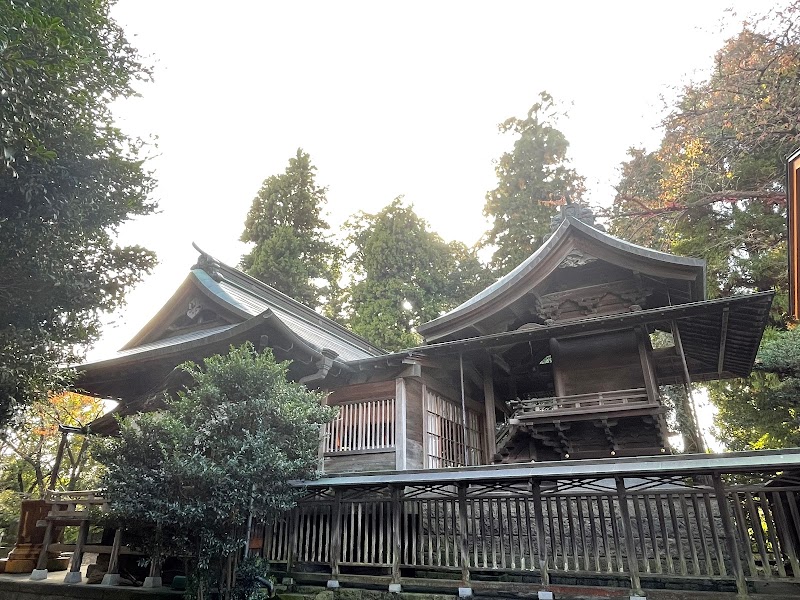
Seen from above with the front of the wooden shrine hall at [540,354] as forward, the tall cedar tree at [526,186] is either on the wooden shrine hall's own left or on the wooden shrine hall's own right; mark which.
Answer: on the wooden shrine hall's own right

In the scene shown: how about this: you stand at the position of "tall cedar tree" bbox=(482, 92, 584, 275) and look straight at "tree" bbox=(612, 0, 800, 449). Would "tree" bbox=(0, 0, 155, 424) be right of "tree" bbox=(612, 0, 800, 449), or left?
right

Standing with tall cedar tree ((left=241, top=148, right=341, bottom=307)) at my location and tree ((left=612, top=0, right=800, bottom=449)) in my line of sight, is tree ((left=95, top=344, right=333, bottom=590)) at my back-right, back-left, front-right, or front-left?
front-right

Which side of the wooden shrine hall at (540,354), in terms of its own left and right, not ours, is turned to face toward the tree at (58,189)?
front

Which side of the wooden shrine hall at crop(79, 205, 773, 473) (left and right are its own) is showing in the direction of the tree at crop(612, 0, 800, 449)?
back

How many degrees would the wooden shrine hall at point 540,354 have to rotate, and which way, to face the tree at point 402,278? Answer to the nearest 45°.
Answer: approximately 90° to its right

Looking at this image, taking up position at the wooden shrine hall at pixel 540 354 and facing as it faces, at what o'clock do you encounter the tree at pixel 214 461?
The tree is roughly at 11 o'clock from the wooden shrine hall.

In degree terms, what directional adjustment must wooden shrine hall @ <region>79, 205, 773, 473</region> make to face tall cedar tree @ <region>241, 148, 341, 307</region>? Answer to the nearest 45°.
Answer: approximately 45° to its right

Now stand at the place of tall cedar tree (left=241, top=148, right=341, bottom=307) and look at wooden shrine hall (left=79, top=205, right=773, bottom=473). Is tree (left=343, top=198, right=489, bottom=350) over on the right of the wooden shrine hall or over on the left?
left

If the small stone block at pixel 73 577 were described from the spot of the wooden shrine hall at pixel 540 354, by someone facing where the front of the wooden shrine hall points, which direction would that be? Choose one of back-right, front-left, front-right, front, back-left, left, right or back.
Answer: front

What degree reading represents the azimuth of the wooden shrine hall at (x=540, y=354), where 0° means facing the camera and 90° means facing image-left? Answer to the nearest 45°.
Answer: approximately 90°
